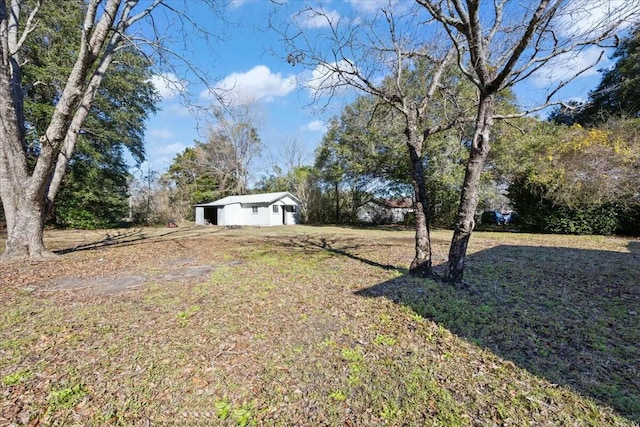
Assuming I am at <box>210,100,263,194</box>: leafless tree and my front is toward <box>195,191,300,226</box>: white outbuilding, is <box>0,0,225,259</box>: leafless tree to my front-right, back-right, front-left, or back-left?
front-right

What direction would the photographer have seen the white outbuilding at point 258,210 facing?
facing the viewer and to the right of the viewer

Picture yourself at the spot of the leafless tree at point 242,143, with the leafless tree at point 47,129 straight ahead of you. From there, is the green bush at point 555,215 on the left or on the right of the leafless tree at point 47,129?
left

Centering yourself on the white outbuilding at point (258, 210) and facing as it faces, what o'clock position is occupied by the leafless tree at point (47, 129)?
The leafless tree is roughly at 2 o'clock from the white outbuilding.
